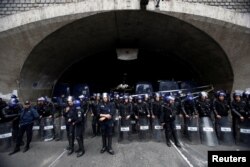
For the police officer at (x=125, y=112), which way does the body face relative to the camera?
toward the camera

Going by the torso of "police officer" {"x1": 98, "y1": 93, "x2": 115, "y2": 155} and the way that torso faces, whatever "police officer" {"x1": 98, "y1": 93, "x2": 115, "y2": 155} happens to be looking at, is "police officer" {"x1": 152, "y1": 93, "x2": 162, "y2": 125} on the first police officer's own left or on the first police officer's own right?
on the first police officer's own left

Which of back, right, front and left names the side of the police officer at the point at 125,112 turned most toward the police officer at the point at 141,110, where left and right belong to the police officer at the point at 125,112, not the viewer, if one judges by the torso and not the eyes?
left

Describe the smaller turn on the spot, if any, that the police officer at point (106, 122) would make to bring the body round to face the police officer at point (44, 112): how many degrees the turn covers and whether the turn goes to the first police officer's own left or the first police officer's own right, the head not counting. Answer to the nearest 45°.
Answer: approximately 135° to the first police officer's own right

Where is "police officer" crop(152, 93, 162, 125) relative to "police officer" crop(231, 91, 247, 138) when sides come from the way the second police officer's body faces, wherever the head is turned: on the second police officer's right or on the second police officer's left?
on the second police officer's right

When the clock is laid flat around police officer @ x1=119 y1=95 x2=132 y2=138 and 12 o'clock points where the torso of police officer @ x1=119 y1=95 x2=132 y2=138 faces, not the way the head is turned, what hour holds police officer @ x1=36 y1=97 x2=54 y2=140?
police officer @ x1=36 y1=97 x2=54 y2=140 is roughly at 3 o'clock from police officer @ x1=119 y1=95 x2=132 y2=138.

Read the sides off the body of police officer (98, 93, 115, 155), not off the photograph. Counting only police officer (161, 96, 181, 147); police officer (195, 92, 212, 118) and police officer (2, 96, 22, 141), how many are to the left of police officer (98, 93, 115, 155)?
2

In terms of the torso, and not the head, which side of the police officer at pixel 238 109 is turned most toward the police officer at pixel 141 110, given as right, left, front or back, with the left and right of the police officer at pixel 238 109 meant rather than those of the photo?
right

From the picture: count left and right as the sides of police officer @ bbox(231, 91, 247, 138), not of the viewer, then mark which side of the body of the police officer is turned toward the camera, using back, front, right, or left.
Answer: front

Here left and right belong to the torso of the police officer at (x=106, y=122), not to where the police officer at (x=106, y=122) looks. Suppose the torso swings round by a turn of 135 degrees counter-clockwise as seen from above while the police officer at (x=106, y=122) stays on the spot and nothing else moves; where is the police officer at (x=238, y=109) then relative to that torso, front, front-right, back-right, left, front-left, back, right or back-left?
front-right

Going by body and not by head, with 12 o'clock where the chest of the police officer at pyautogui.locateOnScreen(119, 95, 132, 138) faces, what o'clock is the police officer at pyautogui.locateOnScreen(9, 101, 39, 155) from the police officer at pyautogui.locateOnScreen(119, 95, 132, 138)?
the police officer at pyautogui.locateOnScreen(9, 101, 39, 155) is roughly at 2 o'clock from the police officer at pyautogui.locateOnScreen(119, 95, 132, 138).

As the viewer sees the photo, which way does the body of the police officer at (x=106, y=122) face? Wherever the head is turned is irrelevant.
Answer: toward the camera
